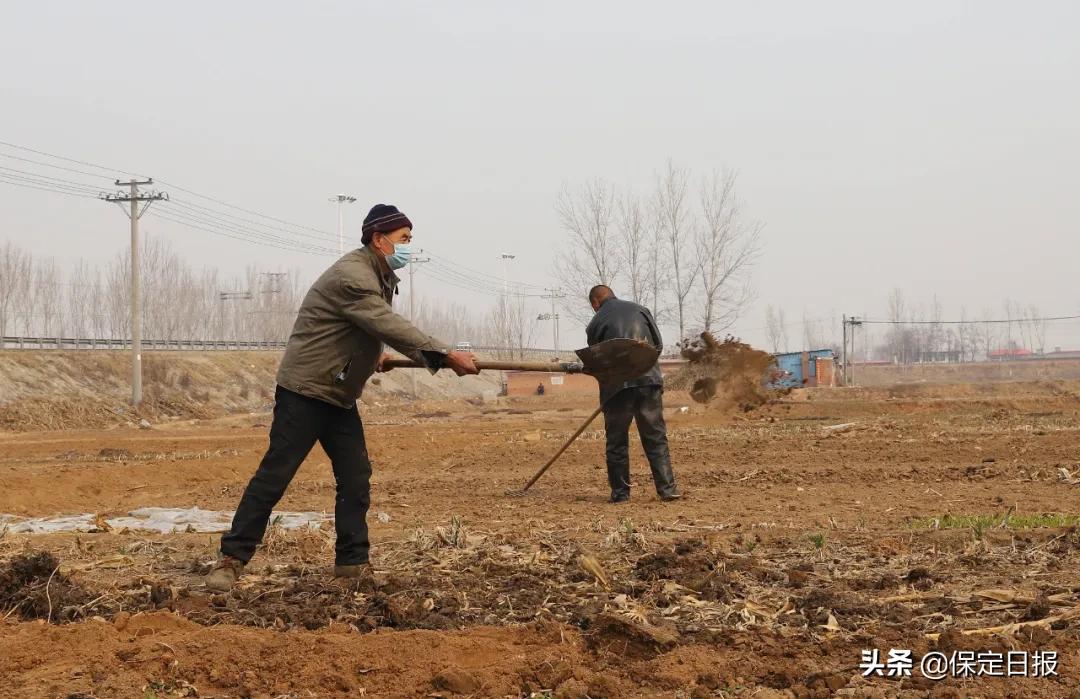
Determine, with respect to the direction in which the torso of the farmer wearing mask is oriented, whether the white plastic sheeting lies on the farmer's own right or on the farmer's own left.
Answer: on the farmer's own left

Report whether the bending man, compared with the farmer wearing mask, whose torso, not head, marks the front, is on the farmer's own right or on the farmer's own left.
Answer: on the farmer's own left

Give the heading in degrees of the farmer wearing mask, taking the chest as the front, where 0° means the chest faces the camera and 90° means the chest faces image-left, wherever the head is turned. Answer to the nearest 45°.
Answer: approximately 270°

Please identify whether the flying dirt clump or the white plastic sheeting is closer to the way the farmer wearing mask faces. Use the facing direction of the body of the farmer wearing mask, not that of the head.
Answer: the flying dirt clump

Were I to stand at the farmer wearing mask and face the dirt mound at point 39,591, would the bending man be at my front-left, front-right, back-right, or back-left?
back-right

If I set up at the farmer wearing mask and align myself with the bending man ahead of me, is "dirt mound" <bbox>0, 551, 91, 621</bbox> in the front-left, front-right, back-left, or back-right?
back-left

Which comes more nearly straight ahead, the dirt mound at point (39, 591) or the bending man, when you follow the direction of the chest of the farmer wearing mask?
the bending man

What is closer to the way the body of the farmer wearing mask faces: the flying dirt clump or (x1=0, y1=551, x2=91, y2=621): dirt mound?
the flying dirt clump

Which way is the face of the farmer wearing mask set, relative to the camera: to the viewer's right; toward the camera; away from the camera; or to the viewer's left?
to the viewer's right
